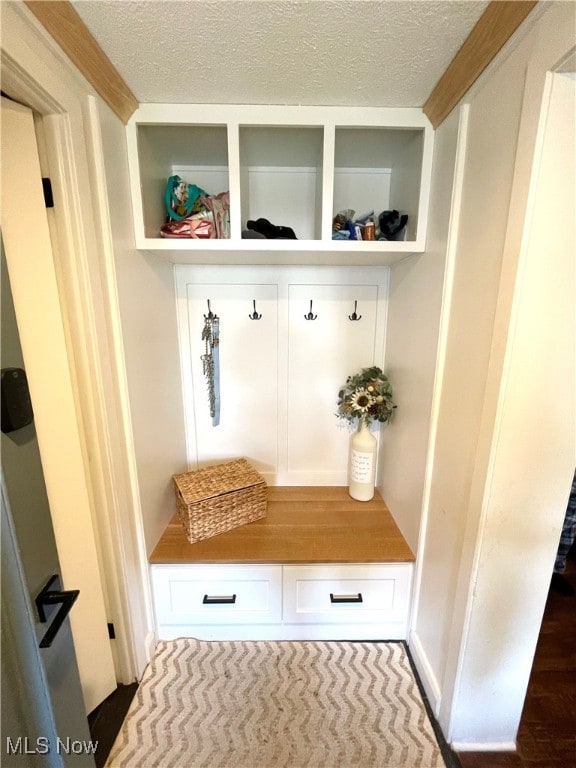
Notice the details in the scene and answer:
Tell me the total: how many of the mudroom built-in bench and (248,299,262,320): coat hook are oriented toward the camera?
2

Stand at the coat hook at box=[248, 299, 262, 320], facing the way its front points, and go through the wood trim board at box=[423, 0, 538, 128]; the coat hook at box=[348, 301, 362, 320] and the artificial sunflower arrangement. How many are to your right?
0

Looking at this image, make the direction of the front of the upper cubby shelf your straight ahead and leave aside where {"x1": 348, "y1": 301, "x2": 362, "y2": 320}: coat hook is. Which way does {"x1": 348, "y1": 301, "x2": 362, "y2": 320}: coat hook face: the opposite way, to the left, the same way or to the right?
the same way

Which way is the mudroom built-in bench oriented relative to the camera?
toward the camera

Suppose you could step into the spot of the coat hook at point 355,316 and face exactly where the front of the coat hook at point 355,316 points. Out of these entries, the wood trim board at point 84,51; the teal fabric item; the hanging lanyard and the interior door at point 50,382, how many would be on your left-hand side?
0

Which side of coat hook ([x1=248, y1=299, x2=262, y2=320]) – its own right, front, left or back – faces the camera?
front

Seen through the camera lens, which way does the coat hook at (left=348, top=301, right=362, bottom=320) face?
facing the viewer

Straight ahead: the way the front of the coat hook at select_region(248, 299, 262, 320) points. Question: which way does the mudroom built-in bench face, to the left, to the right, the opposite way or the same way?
the same way

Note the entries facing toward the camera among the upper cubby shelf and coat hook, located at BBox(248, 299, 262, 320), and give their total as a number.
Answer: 2

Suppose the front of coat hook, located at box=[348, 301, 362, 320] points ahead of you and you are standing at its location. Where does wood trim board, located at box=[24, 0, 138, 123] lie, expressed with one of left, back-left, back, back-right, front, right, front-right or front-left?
front-right

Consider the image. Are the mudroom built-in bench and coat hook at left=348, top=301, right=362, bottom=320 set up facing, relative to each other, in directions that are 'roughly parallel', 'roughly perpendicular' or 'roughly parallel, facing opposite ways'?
roughly parallel

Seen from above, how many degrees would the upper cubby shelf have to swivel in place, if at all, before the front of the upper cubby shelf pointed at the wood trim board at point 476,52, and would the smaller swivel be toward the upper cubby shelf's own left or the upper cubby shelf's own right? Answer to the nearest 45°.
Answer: approximately 45° to the upper cubby shelf's own left

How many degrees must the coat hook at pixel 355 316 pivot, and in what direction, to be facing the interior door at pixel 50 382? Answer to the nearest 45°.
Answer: approximately 45° to its right

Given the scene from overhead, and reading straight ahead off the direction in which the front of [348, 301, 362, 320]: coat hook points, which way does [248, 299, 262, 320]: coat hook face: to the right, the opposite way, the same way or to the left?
the same way
